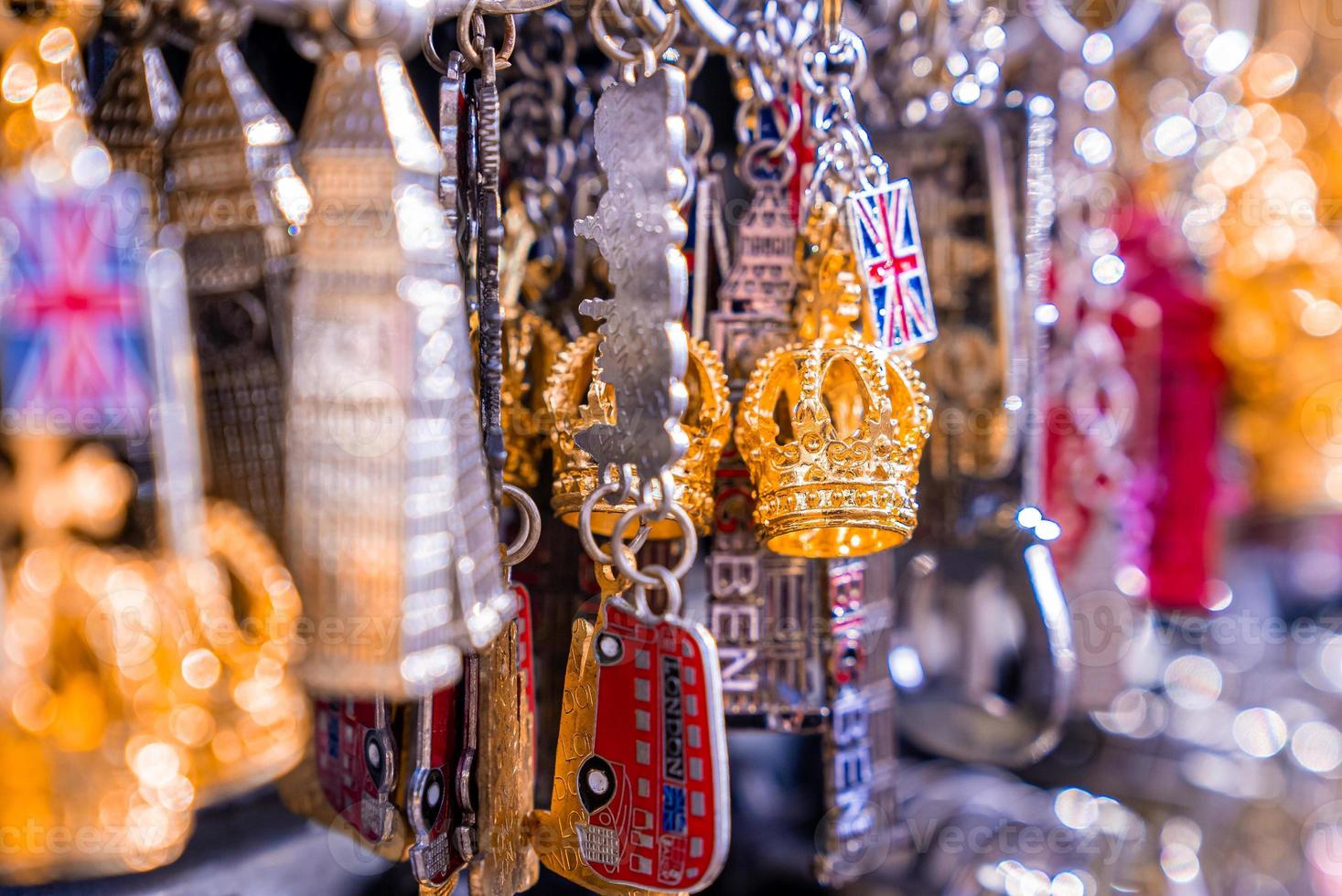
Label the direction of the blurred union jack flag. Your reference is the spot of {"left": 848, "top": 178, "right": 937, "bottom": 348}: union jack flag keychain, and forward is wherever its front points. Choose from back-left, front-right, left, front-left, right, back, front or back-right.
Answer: front-right
